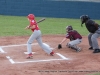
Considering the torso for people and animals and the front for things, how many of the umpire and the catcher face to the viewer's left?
2

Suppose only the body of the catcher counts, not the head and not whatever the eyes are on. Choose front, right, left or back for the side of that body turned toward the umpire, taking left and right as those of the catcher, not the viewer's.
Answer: back

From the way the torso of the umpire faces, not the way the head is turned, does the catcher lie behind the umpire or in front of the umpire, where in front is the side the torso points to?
in front

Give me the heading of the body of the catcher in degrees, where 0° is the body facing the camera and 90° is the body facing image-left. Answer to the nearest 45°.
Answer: approximately 90°

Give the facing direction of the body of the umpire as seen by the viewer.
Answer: to the viewer's left
